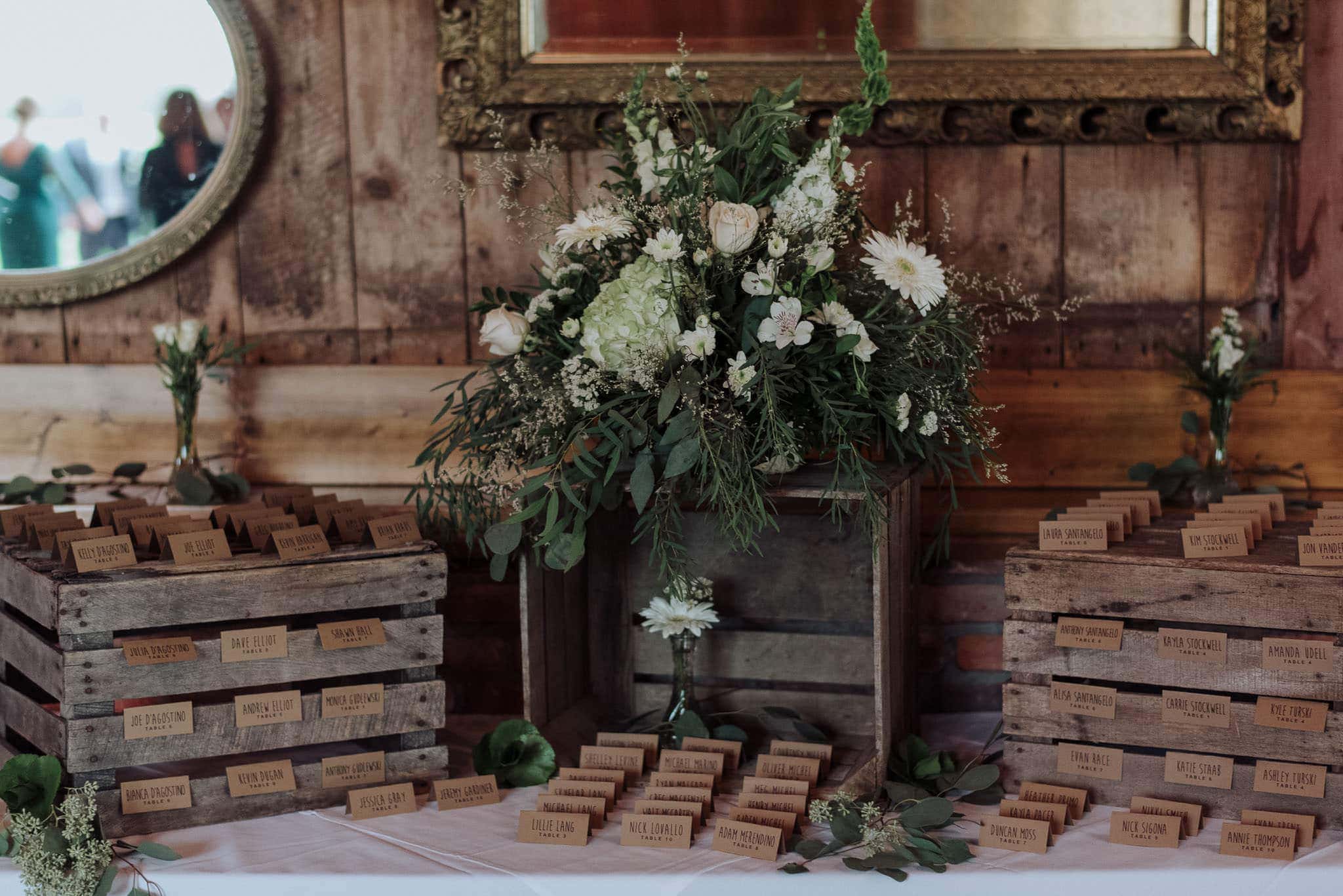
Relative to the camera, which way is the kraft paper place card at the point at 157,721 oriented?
toward the camera

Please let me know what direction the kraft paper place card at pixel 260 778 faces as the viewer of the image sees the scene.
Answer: facing the viewer

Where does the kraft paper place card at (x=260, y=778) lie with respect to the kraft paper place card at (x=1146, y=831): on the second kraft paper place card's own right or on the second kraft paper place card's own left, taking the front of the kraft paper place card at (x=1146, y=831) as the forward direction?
on the second kraft paper place card's own right

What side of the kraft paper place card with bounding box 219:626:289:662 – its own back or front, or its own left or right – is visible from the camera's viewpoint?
front

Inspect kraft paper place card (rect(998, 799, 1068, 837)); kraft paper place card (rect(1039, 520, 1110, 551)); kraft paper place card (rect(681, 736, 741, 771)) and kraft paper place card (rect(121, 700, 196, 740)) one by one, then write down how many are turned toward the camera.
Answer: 4

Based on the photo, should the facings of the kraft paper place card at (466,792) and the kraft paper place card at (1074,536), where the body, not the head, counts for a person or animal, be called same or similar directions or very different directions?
same or similar directions

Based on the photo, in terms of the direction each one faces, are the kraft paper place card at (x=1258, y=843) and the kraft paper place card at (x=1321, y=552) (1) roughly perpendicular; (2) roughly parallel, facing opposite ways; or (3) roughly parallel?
roughly parallel

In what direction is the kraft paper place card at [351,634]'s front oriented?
toward the camera

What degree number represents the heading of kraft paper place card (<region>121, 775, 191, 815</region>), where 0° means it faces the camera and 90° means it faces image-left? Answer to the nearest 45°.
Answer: approximately 0°

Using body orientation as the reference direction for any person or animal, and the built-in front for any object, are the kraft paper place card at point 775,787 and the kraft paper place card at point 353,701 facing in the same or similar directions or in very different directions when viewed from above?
same or similar directions
